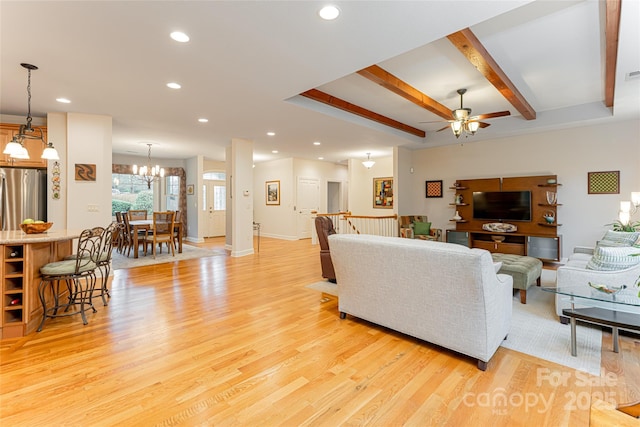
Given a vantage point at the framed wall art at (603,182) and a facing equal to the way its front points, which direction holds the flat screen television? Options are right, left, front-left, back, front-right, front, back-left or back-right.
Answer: right

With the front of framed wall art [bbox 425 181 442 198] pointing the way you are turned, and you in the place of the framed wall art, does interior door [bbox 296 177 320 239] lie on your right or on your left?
on your right

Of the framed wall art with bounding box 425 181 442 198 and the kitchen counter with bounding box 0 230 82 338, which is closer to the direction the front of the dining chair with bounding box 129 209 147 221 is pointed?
the kitchen counter

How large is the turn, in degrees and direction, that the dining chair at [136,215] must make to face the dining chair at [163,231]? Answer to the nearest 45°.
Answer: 0° — it already faces it

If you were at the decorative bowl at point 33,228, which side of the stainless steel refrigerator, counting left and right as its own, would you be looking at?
front

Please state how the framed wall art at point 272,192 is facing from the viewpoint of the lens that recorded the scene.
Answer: facing the viewer and to the left of the viewer

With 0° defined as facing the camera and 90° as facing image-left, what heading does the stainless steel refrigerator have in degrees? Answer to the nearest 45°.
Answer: approximately 0°

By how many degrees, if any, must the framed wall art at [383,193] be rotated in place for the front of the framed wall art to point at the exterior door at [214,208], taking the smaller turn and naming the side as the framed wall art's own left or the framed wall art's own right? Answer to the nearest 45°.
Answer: approximately 90° to the framed wall art's own right

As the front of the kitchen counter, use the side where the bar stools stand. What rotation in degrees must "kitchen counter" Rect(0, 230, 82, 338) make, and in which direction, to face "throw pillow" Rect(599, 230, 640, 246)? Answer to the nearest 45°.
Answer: approximately 45° to its left

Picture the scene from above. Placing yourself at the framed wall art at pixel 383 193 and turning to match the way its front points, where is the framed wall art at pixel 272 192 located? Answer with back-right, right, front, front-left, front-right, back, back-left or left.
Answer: right

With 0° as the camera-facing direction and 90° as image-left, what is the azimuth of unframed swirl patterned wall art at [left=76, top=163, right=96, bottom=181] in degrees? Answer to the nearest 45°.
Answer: approximately 0°

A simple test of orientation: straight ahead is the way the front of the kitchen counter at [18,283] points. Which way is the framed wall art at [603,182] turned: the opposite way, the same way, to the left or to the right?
to the right
